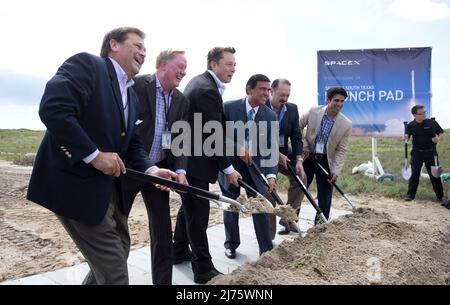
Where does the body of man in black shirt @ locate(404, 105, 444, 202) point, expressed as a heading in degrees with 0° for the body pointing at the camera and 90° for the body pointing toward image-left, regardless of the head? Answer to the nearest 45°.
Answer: approximately 0°

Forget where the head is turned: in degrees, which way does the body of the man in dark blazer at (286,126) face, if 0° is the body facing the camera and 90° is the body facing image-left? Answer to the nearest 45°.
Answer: approximately 315°

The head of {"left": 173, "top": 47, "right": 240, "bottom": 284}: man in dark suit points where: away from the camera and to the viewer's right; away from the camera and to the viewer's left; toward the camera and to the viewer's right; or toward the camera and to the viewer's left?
toward the camera and to the viewer's right

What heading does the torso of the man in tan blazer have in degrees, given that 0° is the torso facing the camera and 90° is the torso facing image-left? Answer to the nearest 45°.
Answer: approximately 0°

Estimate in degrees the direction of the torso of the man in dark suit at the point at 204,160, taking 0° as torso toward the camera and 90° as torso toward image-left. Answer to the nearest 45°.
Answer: approximately 270°

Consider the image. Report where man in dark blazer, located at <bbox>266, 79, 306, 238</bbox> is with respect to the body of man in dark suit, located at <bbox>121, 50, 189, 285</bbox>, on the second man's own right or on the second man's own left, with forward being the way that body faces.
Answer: on the second man's own left

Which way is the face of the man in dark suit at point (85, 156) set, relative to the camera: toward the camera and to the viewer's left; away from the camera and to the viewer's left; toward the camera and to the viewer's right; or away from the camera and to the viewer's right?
toward the camera and to the viewer's right

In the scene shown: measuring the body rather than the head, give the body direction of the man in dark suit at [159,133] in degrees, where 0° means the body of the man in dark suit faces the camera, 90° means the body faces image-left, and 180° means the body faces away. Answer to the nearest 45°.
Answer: approximately 315°

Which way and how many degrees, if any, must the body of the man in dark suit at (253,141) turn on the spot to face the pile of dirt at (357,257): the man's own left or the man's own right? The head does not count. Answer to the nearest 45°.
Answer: approximately 45° to the man's own left
